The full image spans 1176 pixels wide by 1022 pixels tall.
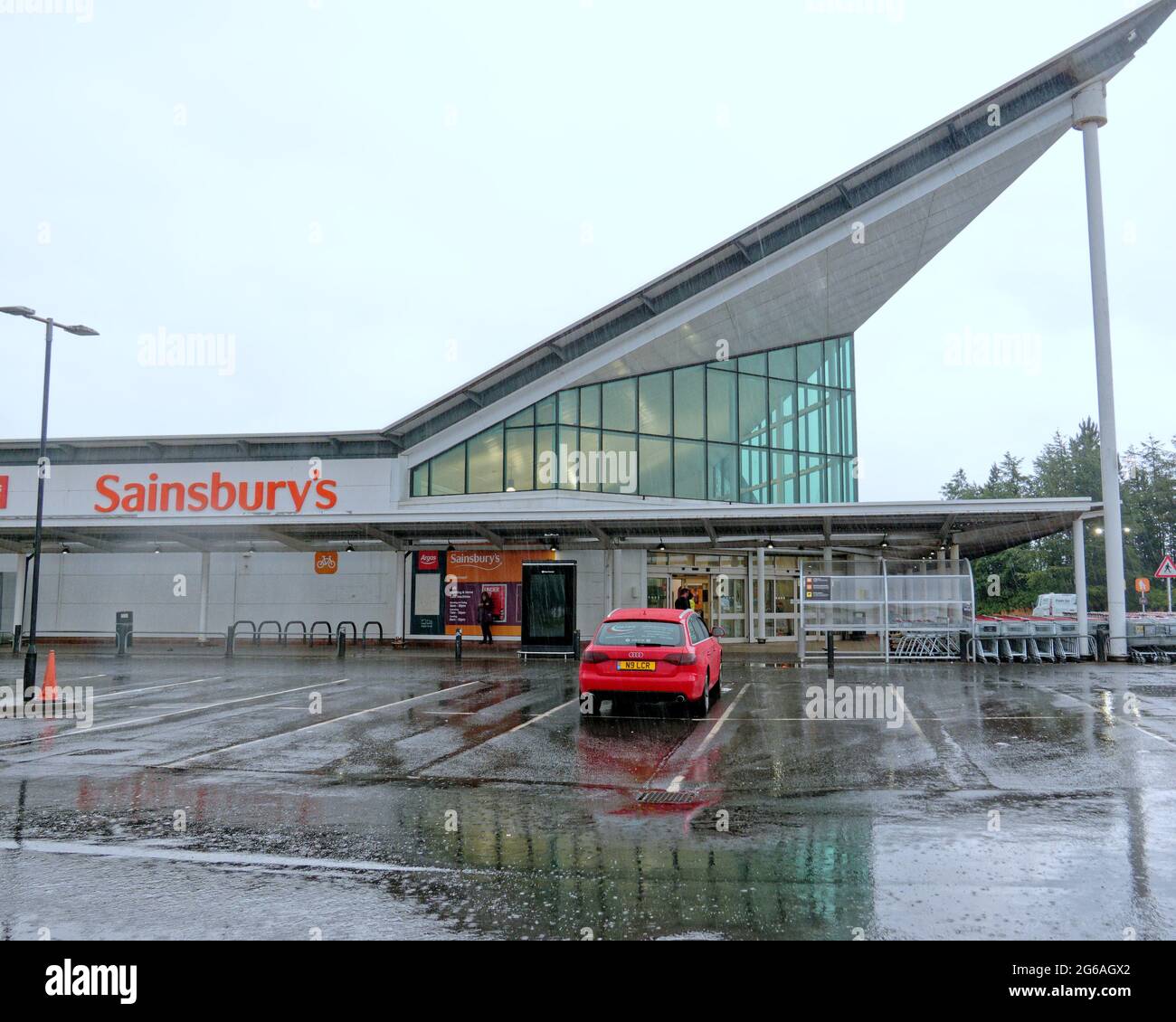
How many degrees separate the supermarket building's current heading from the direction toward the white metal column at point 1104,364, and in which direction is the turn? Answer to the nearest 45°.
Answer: approximately 45° to its left

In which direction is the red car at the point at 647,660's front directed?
away from the camera

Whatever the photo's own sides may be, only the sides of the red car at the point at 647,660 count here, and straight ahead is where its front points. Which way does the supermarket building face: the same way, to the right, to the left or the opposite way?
the opposite way

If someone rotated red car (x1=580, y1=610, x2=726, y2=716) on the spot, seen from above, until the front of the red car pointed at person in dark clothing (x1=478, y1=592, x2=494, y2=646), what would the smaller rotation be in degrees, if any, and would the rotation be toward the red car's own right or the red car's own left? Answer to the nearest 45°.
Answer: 0° — it already faces them

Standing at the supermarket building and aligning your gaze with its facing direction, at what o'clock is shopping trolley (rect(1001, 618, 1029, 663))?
The shopping trolley is roughly at 10 o'clock from the supermarket building.

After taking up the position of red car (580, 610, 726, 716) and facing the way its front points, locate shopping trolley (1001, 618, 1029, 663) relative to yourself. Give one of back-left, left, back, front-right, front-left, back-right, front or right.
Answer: front-right

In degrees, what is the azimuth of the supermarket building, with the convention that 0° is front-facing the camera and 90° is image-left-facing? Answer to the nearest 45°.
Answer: approximately 0°
